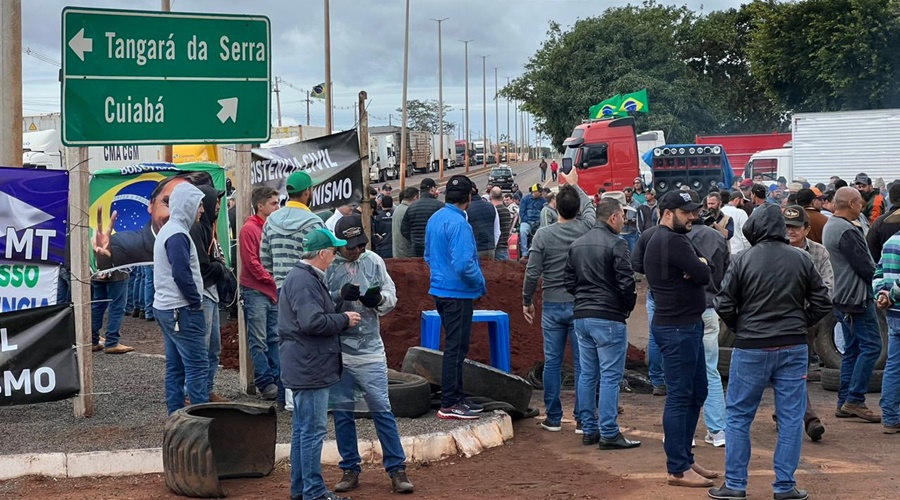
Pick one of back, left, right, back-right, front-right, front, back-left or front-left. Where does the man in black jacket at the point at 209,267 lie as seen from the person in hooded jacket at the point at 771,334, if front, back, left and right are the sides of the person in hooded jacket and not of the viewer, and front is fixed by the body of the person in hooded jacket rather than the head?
left

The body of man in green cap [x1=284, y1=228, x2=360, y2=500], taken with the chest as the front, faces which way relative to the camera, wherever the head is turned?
to the viewer's right

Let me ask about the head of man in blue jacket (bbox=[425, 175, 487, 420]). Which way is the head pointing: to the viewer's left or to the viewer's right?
to the viewer's right

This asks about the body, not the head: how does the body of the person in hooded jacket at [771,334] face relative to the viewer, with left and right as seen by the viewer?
facing away from the viewer

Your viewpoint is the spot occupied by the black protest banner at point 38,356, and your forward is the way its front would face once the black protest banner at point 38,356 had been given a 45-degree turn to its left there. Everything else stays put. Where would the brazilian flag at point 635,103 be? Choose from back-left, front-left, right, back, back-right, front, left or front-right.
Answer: left

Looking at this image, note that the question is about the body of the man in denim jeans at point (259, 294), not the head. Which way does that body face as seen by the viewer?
to the viewer's right

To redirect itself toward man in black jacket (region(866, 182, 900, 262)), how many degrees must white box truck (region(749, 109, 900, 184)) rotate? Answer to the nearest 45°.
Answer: approximately 90° to its left
